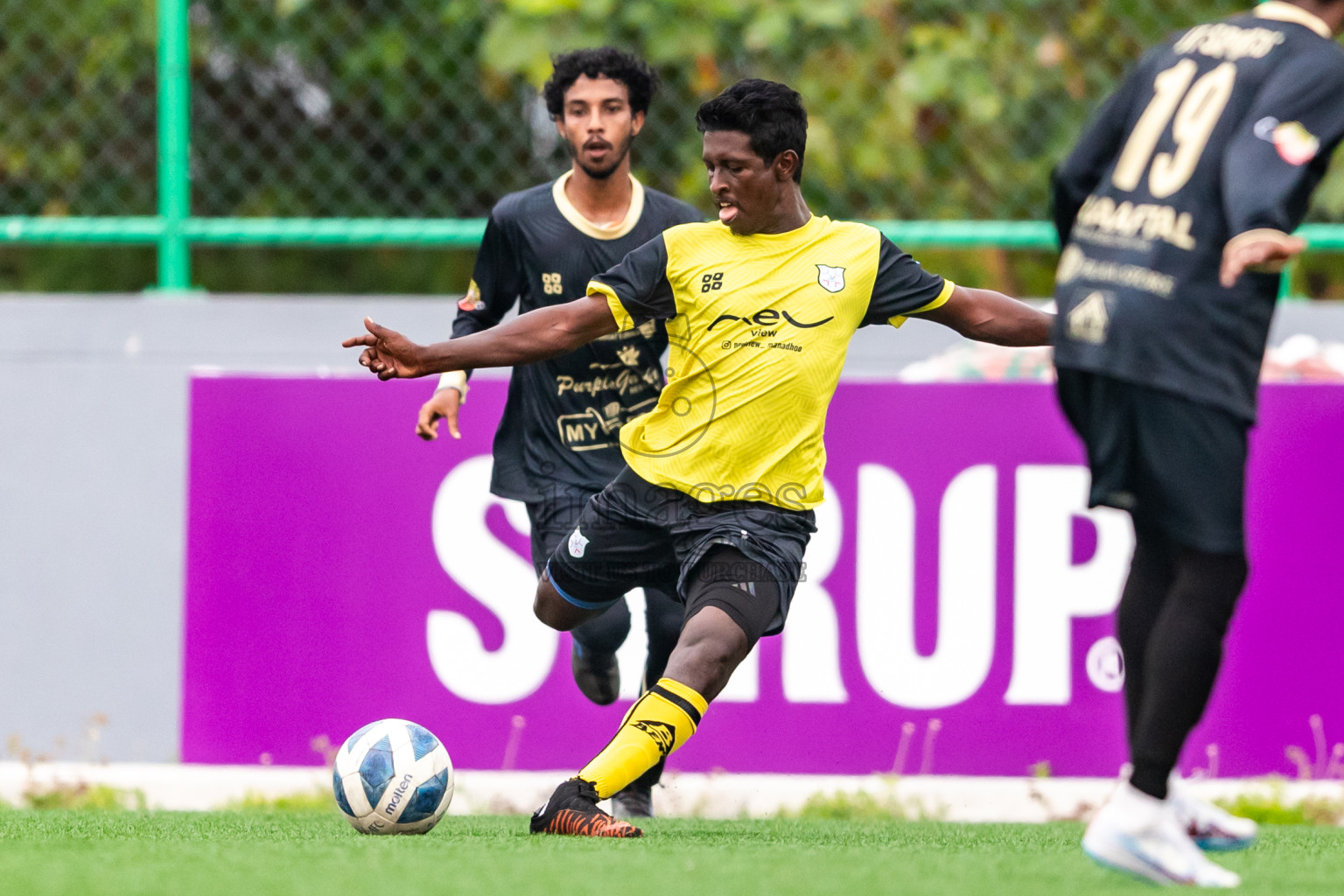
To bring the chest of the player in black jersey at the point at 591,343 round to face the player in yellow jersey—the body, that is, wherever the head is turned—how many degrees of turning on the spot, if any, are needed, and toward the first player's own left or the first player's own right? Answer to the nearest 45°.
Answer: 0° — they already face them

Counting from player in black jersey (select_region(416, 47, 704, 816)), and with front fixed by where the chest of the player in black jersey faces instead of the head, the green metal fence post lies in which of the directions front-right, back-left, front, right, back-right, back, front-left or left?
back-right

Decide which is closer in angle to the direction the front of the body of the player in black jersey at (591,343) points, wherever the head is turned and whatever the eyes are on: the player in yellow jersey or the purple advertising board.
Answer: the player in yellow jersey

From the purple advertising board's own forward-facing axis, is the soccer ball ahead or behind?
ahead

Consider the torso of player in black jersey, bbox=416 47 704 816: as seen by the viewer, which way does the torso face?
toward the camera

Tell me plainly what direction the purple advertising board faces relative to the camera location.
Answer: facing the viewer

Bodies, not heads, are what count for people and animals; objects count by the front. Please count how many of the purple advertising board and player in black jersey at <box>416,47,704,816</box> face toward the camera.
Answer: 2

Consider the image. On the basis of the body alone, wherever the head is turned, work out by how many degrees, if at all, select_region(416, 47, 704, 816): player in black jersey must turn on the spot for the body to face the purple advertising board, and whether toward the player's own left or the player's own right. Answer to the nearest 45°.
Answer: approximately 135° to the player's own left
